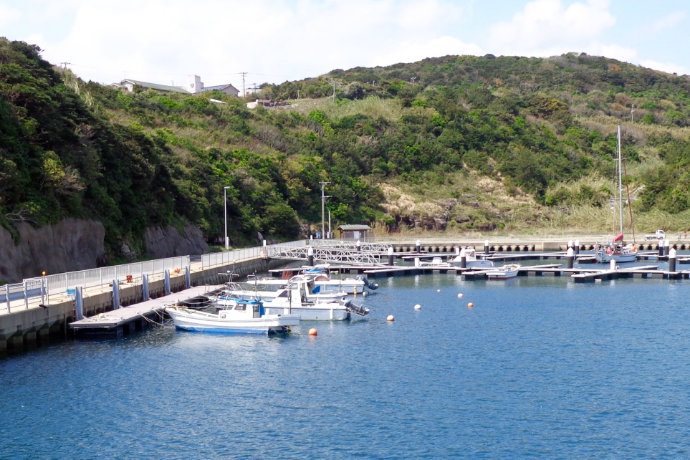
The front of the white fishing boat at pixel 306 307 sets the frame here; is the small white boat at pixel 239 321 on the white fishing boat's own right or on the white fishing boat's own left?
on the white fishing boat's own left

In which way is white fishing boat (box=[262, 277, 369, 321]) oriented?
to the viewer's left

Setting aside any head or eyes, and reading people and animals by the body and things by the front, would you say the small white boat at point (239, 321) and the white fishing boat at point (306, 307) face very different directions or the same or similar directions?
same or similar directions

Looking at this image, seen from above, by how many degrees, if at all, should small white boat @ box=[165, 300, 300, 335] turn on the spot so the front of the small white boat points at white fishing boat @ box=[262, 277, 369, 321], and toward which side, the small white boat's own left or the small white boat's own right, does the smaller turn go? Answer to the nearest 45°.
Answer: approximately 135° to the small white boat's own right

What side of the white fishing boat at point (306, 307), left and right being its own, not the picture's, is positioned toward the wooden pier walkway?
front

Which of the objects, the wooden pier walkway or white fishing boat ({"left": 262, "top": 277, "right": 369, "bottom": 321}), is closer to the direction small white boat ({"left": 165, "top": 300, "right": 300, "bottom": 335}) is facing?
the wooden pier walkway

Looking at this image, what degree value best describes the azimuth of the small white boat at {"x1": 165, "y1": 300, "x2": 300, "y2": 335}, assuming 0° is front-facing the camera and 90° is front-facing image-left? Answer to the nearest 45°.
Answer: approximately 90°

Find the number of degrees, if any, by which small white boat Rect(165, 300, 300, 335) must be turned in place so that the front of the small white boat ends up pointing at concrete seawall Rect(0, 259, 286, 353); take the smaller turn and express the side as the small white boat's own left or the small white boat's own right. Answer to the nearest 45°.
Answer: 0° — it already faces it

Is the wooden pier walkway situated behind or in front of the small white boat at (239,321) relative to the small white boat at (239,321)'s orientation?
in front

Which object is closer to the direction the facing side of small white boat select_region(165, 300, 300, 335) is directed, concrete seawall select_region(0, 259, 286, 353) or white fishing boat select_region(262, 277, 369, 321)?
the concrete seawall

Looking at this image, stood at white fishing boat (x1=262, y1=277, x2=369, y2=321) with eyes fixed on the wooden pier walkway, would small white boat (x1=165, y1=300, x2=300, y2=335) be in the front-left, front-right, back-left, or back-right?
front-left

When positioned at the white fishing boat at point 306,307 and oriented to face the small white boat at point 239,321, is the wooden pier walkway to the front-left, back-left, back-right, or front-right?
front-right

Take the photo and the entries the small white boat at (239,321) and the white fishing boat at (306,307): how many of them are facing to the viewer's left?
2

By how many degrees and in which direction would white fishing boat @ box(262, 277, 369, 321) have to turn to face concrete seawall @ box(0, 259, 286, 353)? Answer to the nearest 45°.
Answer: approximately 45° to its left
